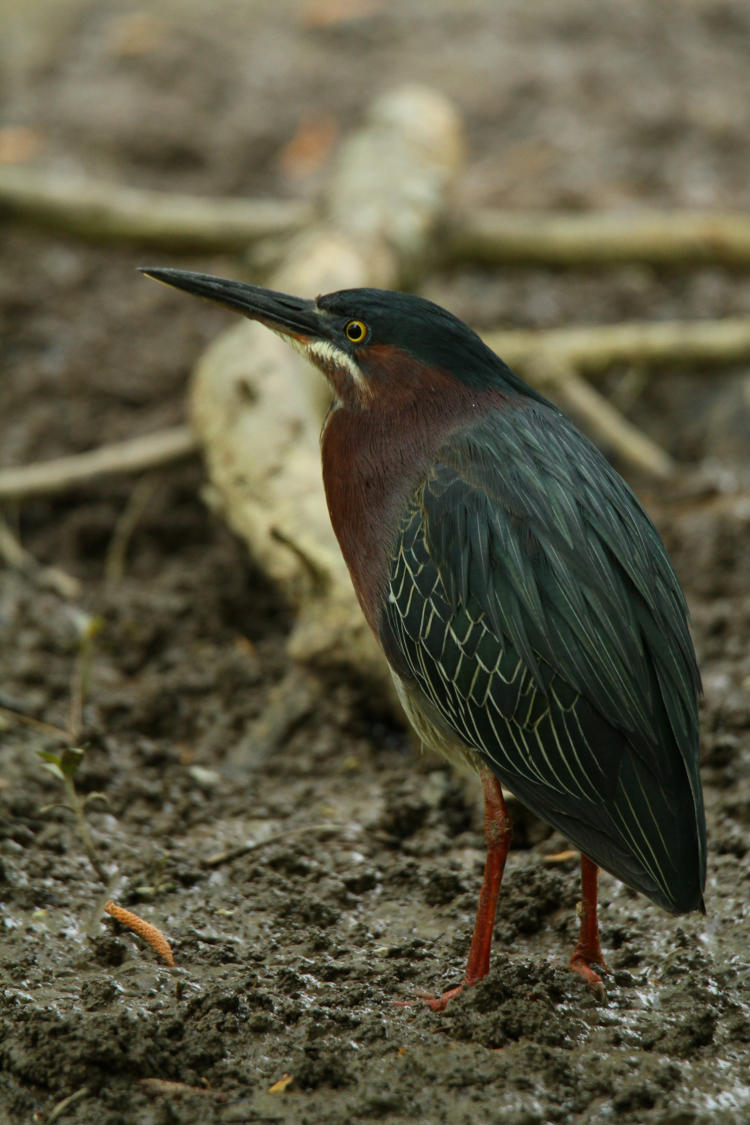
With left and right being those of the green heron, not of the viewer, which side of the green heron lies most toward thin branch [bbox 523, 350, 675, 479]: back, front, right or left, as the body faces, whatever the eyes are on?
right

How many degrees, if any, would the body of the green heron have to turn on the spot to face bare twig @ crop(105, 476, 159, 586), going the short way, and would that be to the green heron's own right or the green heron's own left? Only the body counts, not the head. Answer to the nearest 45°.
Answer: approximately 45° to the green heron's own right

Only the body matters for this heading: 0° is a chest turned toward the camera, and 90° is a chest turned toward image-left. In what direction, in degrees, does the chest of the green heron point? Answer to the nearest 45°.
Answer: approximately 90°

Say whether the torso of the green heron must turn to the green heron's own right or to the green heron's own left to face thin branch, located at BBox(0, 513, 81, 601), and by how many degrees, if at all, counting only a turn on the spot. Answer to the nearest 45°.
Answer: approximately 45° to the green heron's own right

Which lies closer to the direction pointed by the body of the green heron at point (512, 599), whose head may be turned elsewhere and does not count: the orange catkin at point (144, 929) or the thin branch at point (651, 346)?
the orange catkin

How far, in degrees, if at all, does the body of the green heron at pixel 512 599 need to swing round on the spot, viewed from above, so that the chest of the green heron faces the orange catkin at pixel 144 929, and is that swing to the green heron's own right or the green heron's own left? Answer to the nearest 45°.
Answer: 0° — it already faces it

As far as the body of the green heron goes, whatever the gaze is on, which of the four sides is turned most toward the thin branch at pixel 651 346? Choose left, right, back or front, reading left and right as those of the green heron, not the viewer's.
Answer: right

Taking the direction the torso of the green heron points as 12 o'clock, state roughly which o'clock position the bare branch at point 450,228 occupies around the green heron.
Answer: The bare branch is roughly at 3 o'clock from the green heron.
